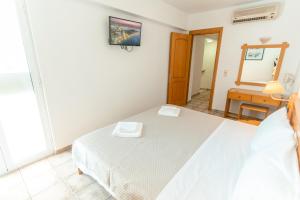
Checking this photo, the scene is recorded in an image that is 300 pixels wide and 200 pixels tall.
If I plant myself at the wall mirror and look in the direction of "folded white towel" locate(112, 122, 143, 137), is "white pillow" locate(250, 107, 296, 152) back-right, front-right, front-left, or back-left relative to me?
front-left

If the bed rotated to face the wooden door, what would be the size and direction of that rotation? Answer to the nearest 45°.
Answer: approximately 45° to its right

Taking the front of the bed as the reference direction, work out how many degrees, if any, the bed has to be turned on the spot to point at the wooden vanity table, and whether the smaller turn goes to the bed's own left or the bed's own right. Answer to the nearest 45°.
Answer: approximately 90° to the bed's own right

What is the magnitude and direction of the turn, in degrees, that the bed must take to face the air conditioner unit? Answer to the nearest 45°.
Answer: approximately 90° to its right

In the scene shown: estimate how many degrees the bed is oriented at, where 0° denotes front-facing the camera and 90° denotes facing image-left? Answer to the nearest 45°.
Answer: approximately 135°

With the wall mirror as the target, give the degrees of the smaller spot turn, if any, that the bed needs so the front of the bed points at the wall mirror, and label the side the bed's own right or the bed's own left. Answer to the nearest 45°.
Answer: approximately 90° to the bed's own right
